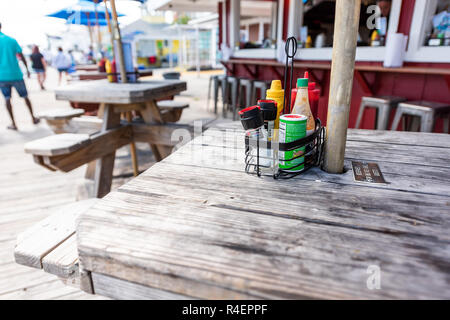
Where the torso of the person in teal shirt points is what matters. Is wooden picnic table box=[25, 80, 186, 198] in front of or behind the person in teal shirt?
behind

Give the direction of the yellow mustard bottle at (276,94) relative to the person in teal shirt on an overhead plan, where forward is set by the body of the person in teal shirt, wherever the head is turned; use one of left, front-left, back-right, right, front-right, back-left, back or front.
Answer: back

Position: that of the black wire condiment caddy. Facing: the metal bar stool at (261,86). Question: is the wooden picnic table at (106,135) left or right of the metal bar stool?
left

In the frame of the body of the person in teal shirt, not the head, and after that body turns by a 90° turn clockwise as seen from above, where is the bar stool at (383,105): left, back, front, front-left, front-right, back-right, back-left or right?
front-right

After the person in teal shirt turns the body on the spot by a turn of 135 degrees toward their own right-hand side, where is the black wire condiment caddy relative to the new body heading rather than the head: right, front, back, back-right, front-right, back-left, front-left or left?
front-right

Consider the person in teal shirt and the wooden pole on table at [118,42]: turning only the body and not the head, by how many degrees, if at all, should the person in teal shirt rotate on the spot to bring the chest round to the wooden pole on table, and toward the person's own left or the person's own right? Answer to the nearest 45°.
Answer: approximately 180°

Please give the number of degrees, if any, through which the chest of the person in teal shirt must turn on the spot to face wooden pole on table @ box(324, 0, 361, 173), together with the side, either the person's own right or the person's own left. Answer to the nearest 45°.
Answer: approximately 180°

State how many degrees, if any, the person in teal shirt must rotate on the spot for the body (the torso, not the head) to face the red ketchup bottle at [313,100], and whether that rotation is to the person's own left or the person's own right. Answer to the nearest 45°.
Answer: approximately 180°
